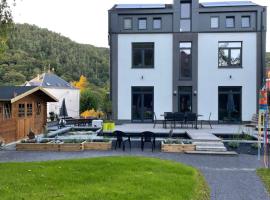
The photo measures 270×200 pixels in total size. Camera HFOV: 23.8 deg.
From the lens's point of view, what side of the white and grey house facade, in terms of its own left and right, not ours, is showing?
front

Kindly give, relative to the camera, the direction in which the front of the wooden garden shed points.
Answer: facing the viewer and to the right of the viewer

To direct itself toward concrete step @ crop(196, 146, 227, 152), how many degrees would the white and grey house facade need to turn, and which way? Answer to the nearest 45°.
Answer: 0° — it already faces it

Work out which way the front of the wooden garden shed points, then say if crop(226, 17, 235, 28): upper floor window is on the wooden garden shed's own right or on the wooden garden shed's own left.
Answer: on the wooden garden shed's own left

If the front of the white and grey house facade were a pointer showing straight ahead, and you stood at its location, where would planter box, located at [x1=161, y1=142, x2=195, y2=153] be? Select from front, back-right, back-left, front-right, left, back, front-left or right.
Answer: front

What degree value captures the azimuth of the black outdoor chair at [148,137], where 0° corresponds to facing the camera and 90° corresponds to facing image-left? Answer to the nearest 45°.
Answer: approximately 0°
